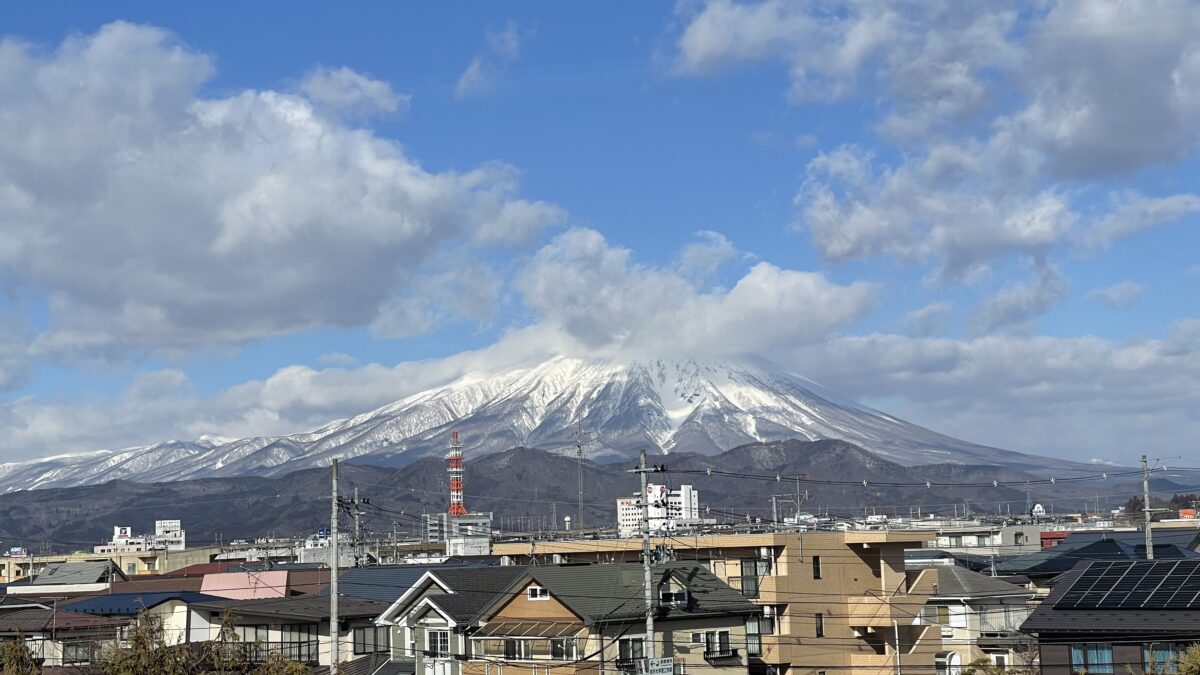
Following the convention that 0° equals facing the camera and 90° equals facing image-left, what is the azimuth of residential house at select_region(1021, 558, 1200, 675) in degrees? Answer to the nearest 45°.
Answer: approximately 0°

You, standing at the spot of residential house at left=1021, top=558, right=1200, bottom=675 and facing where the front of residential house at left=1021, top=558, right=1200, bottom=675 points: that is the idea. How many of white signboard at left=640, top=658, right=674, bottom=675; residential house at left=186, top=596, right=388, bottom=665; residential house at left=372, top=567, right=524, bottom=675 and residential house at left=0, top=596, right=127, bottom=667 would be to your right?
4

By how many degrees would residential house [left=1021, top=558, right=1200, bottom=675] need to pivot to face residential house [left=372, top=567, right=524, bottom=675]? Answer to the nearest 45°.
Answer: approximately 90° to its right

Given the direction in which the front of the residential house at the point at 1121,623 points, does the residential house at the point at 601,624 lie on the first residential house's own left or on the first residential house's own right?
on the first residential house's own right

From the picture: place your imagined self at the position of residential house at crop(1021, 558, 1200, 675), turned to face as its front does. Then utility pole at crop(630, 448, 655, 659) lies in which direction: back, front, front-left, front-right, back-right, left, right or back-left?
right

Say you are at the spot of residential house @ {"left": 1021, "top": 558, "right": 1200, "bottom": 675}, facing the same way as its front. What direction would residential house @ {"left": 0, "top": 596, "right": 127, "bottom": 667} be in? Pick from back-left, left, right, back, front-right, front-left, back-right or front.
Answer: right

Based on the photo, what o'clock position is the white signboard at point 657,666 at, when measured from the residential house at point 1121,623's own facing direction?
The white signboard is roughly at 3 o'clock from the residential house.

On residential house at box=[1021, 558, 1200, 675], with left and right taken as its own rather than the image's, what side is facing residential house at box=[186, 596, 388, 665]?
right

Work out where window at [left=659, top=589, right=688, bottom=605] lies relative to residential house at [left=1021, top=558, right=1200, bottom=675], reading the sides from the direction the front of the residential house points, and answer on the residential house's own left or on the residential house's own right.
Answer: on the residential house's own right
